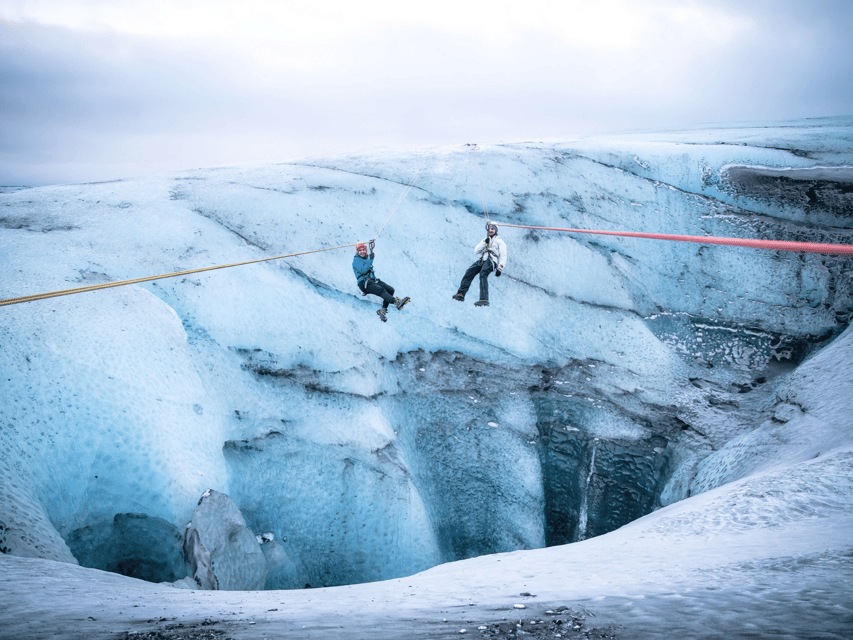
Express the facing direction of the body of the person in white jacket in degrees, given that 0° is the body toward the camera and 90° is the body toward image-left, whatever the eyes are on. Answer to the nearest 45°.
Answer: approximately 45°

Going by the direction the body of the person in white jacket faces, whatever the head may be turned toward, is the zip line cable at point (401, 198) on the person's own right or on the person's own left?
on the person's own right

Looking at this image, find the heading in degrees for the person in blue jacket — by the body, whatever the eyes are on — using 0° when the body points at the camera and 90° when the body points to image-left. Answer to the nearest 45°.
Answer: approximately 315°
